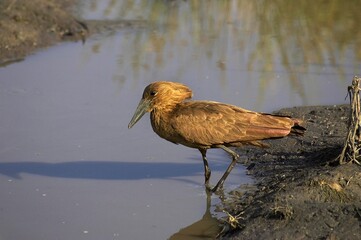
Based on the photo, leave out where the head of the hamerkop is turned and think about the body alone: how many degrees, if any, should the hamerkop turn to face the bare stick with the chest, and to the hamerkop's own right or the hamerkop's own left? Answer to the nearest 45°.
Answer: approximately 180°

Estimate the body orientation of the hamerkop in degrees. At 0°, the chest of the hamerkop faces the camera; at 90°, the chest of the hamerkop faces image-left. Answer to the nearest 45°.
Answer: approximately 90°
